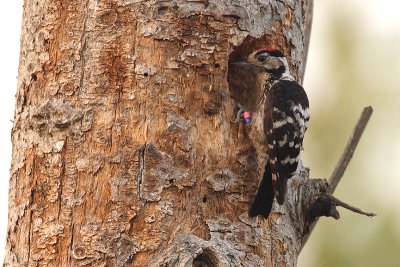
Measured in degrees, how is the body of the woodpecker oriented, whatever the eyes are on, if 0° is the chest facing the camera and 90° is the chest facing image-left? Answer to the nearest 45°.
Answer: approximately 90°
